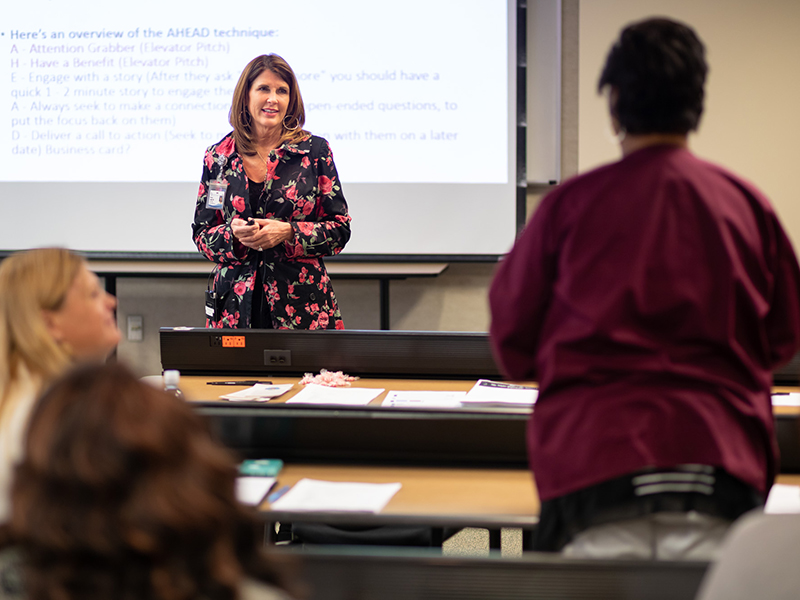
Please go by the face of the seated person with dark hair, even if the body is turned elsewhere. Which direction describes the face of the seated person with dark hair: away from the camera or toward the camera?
away from the camera

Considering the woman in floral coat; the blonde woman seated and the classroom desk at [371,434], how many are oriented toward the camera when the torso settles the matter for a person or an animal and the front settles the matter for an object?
2

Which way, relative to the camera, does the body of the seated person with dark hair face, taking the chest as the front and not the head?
away from the camera

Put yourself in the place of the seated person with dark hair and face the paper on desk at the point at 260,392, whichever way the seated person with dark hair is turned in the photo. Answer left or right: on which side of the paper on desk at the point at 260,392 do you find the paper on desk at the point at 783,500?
right

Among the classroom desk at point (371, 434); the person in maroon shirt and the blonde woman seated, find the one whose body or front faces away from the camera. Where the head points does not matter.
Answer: the person in maroon shirt

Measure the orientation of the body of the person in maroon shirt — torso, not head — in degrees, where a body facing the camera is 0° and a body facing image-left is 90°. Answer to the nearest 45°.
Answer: approximately 180°

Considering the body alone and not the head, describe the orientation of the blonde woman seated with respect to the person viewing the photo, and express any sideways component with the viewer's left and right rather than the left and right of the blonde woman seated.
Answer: facing to the right of the viewer

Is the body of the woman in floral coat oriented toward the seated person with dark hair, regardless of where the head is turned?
yes

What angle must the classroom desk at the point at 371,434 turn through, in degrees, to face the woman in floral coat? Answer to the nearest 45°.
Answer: approximately 180°

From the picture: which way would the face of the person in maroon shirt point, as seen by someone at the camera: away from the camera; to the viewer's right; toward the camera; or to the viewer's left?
away from the camera

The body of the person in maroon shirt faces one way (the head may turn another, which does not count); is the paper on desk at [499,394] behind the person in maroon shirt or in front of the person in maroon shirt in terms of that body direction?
in front
